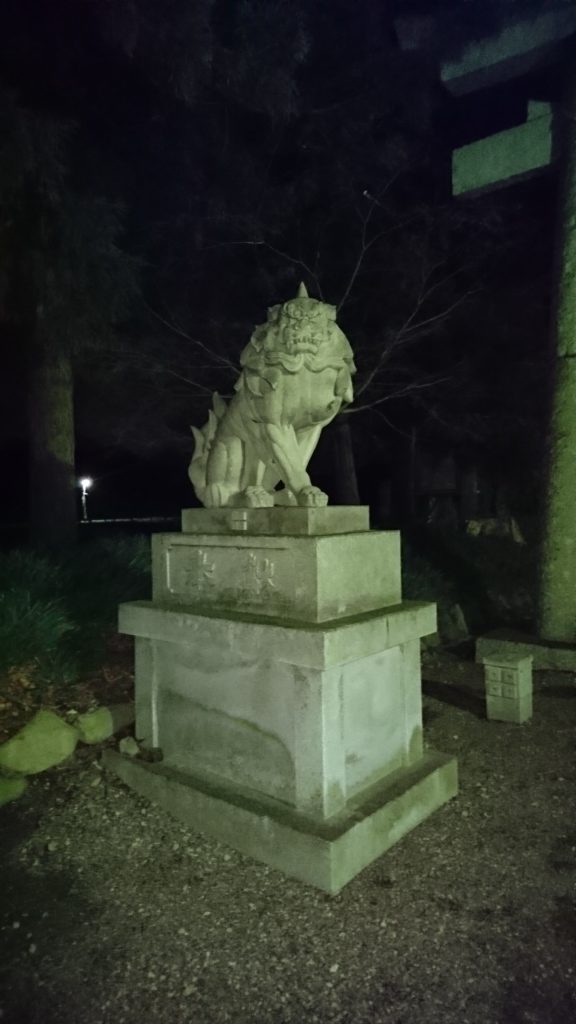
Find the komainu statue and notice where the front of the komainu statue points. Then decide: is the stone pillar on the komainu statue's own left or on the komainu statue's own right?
on the komainu statue's own left

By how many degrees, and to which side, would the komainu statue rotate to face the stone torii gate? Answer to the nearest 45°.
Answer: approximately 90° to its left

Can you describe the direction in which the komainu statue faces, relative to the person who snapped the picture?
facing the viewer and to the right of the viewer

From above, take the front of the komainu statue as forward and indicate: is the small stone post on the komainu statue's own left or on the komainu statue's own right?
on the komainu statue's own left

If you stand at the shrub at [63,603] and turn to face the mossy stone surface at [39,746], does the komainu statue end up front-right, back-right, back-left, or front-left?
front-left

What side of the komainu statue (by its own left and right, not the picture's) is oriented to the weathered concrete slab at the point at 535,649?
left

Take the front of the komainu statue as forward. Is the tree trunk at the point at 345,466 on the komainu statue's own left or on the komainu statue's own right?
on the komainu statue's own left

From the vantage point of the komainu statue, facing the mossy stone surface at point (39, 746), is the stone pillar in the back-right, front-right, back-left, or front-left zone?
back-right

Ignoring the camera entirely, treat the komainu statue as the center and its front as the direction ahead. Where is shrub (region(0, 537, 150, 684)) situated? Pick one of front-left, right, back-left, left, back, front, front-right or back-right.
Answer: back

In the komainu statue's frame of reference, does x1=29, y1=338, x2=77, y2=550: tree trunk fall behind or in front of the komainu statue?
behind
